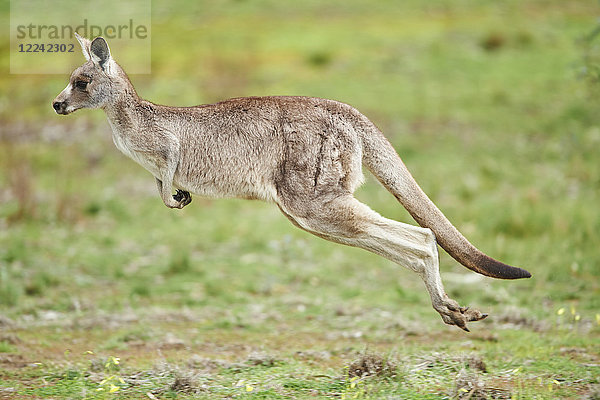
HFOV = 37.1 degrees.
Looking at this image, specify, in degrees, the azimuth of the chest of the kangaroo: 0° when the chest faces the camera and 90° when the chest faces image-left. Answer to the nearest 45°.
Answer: approximately 90°
